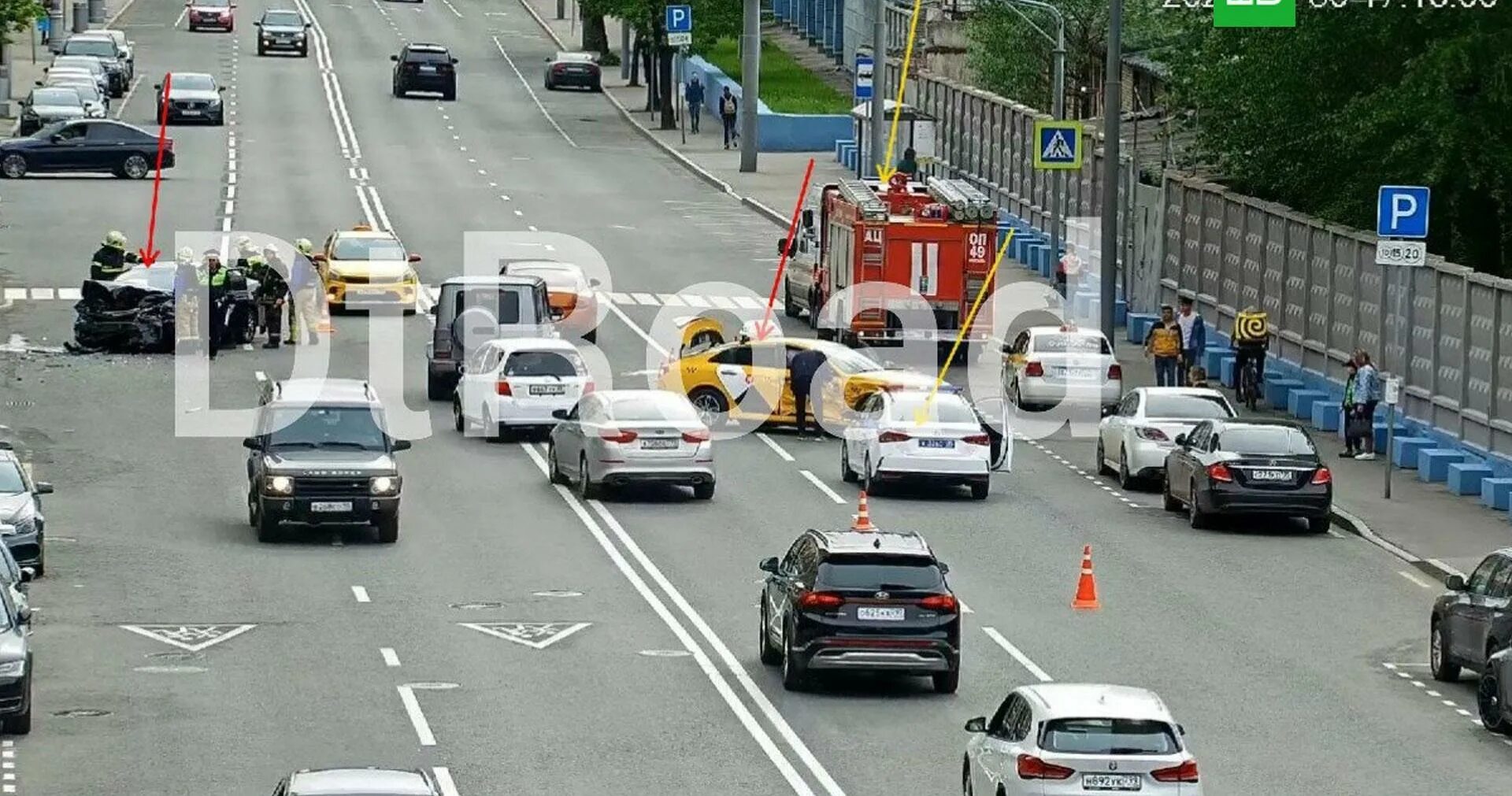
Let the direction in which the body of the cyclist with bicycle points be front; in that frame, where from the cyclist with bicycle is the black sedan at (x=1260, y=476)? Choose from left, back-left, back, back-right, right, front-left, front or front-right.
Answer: back

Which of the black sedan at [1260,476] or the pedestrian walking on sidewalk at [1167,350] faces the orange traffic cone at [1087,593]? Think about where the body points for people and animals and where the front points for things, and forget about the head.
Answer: the pedestrian walking on sidewalk

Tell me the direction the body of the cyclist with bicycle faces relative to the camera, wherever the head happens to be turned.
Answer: away from the camera

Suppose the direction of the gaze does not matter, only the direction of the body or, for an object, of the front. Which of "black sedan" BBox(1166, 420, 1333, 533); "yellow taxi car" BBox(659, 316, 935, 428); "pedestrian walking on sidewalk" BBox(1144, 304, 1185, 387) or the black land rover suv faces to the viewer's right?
the yellow taxi car

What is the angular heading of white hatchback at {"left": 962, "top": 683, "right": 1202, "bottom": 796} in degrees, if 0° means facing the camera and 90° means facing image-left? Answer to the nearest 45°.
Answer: approximately 180°

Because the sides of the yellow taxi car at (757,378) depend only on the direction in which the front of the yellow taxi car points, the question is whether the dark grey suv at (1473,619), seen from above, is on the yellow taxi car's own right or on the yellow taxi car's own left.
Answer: on the yellow taxi car's own right

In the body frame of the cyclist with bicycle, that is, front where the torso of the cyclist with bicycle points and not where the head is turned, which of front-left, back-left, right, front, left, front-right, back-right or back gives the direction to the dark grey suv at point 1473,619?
back

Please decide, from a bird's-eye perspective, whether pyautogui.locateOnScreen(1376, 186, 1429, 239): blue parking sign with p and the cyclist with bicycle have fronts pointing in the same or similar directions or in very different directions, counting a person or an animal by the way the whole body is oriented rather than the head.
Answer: very different directions
